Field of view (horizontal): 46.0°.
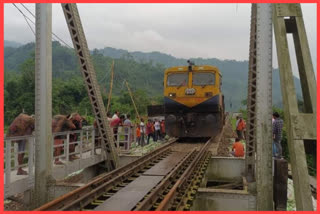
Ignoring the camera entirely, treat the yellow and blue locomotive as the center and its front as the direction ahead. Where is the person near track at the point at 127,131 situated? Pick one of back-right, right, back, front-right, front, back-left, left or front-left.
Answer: front-right

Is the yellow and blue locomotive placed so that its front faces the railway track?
yes

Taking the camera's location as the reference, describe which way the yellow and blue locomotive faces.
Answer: facing the viewer

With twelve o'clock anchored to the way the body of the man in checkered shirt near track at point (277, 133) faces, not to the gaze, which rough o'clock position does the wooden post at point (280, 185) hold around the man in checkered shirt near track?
The wooden post is roughly at 9 o'clock from the man in checkered shirt near track.

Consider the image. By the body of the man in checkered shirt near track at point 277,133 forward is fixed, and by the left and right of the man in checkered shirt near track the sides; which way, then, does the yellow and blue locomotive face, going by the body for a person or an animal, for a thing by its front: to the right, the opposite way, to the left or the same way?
to the left

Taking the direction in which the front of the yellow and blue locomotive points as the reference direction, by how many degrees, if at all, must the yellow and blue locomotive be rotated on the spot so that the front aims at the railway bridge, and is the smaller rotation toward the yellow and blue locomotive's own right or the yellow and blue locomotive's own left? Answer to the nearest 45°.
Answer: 0° — it already faces it

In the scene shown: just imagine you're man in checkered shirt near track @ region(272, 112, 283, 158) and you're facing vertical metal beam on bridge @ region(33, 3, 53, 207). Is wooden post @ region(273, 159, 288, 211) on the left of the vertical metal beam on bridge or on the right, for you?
left

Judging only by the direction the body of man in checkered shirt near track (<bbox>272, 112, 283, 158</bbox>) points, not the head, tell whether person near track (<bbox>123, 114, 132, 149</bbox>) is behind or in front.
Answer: in front

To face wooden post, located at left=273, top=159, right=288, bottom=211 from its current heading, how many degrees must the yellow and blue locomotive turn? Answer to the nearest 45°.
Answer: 0° — it already faces it
